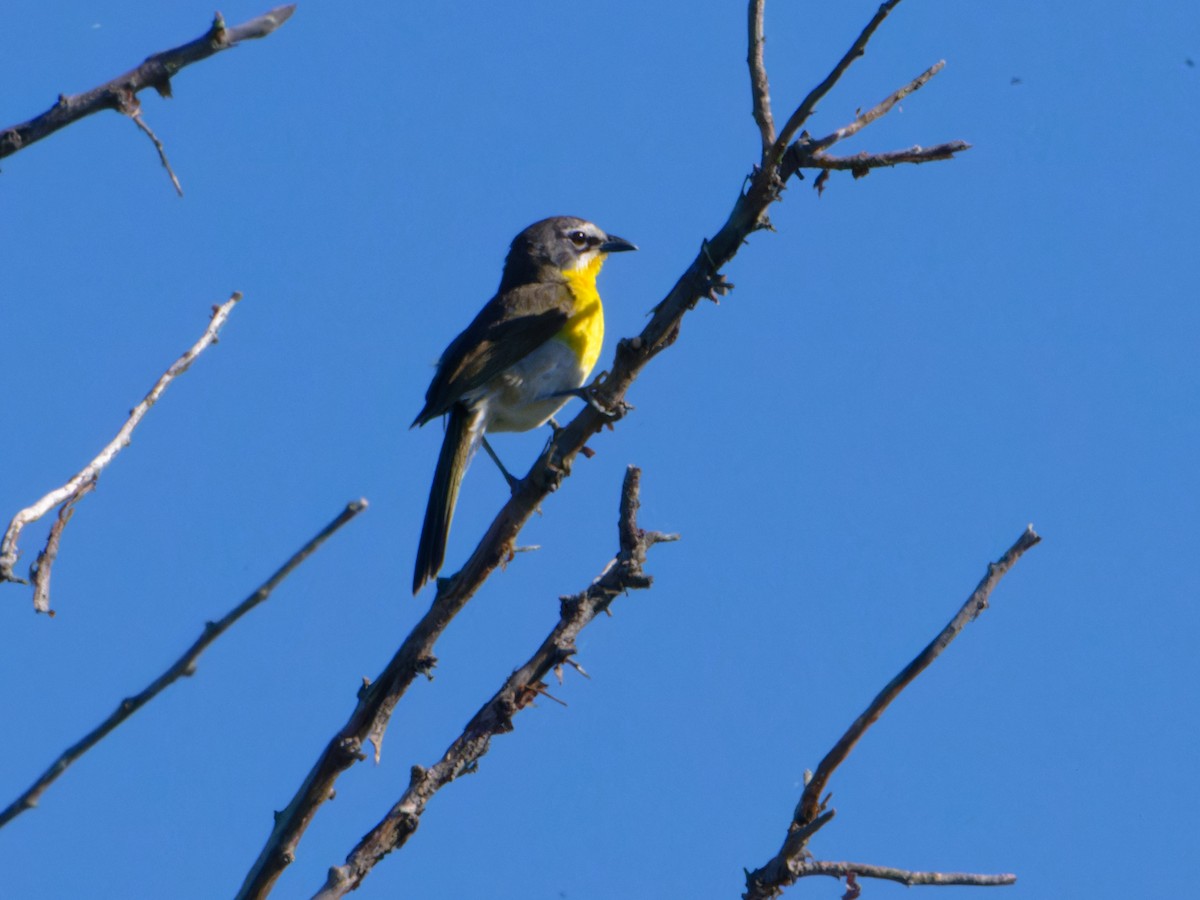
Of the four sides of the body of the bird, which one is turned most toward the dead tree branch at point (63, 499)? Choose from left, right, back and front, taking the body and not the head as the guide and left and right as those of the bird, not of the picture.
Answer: back

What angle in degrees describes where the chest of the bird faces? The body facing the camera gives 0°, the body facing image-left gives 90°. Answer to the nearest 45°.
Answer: approximately 270°
